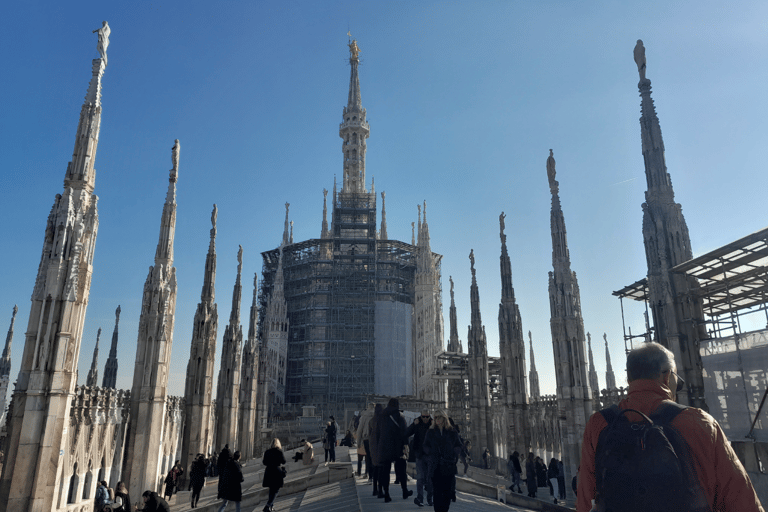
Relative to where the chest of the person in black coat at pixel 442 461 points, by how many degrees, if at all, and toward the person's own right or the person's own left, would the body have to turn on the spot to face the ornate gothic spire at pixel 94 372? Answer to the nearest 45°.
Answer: approximately 135° to the person's own right

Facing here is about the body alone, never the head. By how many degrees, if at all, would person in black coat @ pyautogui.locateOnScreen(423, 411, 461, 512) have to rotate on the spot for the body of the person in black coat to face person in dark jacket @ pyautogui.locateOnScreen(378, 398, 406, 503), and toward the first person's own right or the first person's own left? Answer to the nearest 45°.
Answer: approximately 135° to the first person's own right

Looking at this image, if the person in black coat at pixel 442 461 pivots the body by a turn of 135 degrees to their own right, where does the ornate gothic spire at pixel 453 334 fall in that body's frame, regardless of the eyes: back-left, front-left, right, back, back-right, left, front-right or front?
front-right

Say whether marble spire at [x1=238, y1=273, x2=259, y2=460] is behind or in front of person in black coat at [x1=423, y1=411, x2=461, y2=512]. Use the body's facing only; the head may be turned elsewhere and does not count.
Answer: behind

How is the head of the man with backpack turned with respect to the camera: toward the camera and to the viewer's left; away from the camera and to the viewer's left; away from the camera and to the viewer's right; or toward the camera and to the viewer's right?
away from the camera and to the viewer's right

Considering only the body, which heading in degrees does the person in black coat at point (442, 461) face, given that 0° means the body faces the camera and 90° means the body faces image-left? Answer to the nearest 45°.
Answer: approximately 0°

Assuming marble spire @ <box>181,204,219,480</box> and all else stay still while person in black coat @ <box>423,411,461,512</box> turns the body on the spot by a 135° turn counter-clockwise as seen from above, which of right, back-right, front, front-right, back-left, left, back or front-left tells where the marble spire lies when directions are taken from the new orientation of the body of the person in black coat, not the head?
left
